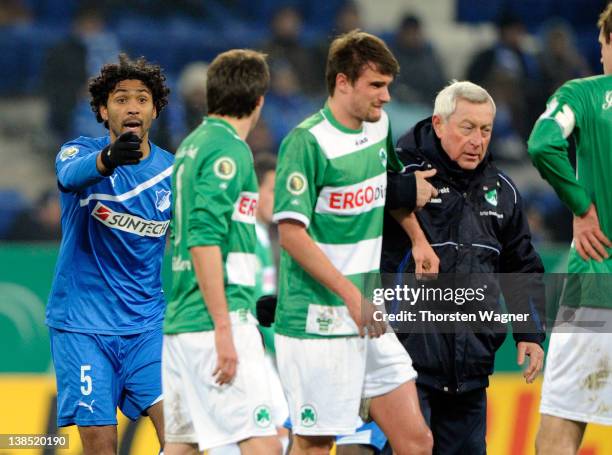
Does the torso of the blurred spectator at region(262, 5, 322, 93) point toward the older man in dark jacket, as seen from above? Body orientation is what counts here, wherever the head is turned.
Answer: yes

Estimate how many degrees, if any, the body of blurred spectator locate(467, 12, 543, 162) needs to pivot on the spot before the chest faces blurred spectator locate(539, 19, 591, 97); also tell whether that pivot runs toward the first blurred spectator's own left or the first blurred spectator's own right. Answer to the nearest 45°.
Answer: approximately 135° to the first blurred spectator's own left

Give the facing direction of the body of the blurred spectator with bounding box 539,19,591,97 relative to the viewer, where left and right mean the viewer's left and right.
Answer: facing the viewer

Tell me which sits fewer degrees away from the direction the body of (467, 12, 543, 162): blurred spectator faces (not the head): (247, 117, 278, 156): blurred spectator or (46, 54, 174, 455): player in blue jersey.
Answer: the player in blue jersey

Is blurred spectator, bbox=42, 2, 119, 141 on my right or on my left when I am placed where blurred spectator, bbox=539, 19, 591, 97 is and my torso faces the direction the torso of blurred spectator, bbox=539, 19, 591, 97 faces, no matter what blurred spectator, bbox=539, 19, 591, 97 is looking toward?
on my right

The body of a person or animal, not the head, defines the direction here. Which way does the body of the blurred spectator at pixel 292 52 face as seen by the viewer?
toward the camera

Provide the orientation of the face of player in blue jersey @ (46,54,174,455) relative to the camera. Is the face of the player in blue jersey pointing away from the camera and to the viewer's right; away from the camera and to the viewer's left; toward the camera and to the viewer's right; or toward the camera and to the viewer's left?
toward the camera and to the viewer's right

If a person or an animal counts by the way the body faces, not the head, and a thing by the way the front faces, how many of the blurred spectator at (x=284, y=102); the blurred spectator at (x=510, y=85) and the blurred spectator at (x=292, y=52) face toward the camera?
3

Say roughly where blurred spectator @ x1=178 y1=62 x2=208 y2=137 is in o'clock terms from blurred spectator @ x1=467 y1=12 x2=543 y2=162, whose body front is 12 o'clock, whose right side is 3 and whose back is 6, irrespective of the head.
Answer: blurred spectator @ x1=178 y1=62 x2=208 y2=137 is roughly at 2 o'clock from blurred spectator @ x1=467 y1=12 x2=543 y2=162.

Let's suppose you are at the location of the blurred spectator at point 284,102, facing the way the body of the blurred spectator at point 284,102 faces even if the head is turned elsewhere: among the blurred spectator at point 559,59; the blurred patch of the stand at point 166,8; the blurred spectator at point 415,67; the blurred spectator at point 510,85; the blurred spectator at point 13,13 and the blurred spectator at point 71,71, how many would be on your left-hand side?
3

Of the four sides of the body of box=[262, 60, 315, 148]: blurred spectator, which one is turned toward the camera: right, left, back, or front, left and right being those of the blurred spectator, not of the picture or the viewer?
front

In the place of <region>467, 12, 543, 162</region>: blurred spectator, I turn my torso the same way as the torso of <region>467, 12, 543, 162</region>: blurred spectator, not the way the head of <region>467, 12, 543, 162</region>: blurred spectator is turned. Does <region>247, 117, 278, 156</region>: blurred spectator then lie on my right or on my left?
on my right
